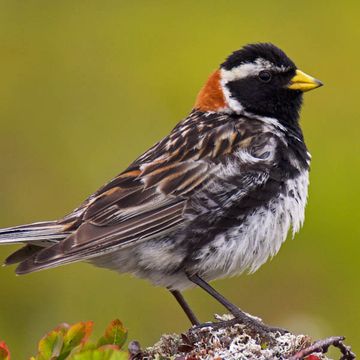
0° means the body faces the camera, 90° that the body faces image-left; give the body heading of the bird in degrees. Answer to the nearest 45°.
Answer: approximately 270°

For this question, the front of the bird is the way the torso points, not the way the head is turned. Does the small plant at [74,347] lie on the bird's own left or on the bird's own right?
on the bird's own right
